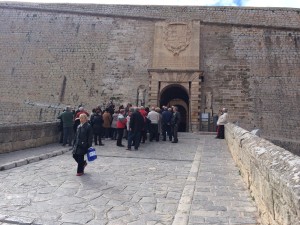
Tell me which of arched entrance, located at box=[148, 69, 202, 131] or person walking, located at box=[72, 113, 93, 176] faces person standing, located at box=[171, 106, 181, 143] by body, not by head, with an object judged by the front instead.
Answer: the arched entrance

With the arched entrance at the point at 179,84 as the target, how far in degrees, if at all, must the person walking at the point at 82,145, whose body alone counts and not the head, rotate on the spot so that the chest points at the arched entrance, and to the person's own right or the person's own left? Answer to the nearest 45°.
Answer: approximately 180°

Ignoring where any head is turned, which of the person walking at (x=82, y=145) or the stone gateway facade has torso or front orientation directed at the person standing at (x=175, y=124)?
the stone gateway facade

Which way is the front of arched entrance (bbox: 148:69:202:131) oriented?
toward the camera

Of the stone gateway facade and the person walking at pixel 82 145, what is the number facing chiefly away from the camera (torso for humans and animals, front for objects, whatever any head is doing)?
0

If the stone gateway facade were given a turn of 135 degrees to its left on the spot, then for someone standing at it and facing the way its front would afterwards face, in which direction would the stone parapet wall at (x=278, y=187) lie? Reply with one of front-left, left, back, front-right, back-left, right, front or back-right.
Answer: back-right

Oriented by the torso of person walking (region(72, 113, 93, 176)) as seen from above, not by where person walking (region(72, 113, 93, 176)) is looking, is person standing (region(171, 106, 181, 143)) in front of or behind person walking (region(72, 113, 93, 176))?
behind

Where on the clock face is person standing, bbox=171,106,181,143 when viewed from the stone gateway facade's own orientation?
The person standing is roughly at 12 o'clock from the stone gateway facade.

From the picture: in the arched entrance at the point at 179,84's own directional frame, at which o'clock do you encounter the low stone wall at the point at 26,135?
The low stone wall is roughly at 1 o'clock from the arched entrance.

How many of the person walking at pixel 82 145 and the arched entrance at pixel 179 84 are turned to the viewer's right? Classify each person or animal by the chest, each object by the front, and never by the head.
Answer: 0

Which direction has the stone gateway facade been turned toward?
toward the camera

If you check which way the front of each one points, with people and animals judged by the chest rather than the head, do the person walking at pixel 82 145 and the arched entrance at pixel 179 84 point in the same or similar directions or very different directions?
same or similar directions

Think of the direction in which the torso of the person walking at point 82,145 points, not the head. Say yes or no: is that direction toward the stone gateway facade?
no

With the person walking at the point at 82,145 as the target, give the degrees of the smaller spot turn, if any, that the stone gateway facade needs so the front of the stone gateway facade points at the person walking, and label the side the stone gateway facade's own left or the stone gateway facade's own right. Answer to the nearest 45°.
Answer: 0° — it already faces them

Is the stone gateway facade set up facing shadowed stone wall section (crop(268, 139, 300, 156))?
no

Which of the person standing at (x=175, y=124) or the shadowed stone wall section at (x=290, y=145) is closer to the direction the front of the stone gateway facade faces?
the person standing

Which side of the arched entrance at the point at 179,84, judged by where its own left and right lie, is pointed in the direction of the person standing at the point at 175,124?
front
